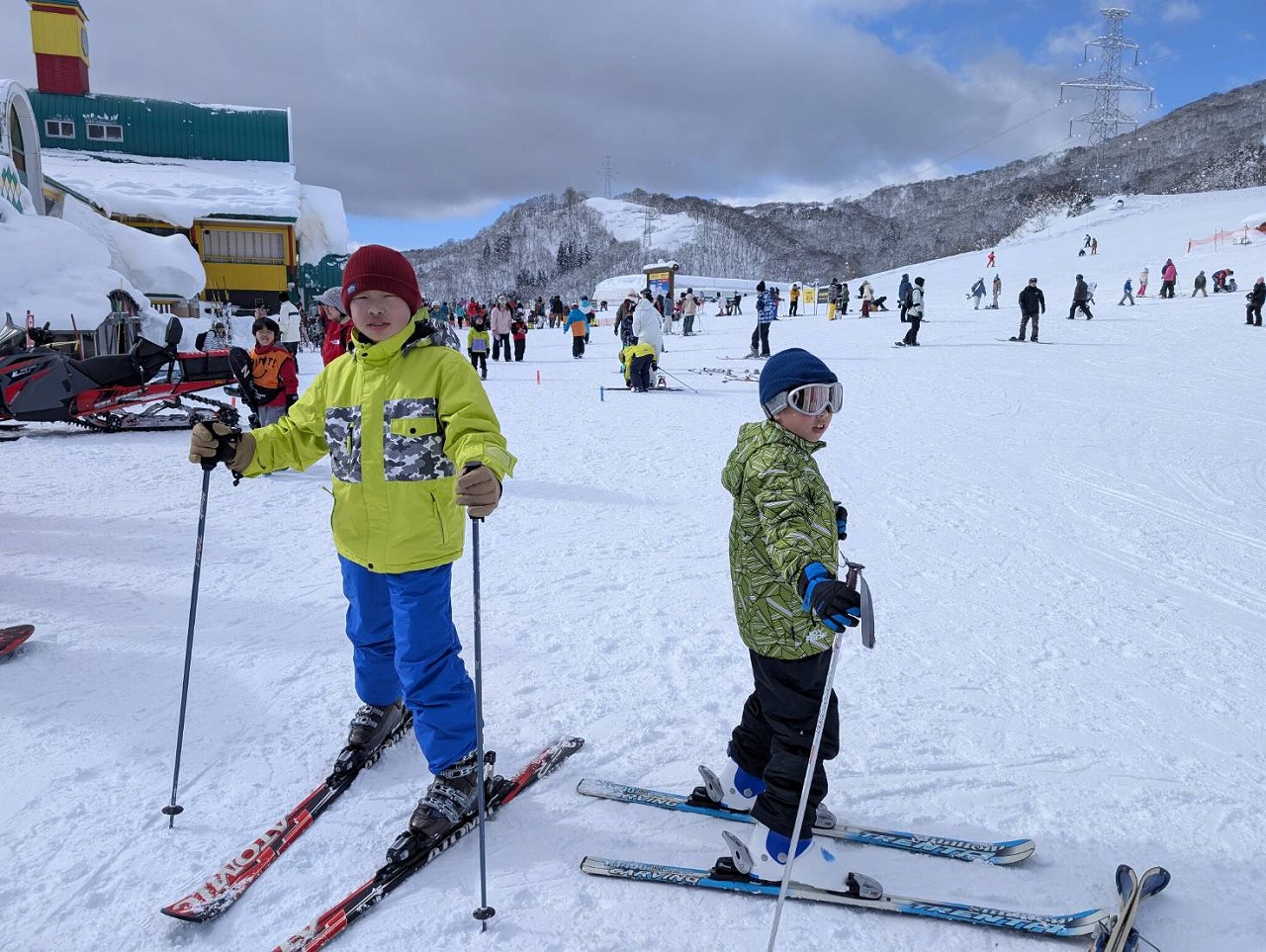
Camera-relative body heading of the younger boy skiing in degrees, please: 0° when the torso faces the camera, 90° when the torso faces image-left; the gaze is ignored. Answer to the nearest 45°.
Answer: approximately 270°

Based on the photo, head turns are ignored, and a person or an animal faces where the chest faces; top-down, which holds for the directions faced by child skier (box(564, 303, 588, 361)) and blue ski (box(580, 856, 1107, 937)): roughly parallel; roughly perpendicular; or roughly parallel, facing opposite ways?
roughly perpendicular

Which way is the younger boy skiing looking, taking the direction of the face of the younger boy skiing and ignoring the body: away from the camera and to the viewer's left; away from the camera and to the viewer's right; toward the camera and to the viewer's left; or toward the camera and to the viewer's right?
toward the camera and to the viewer's right

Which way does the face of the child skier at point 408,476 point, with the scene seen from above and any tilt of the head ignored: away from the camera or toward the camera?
toward the camera

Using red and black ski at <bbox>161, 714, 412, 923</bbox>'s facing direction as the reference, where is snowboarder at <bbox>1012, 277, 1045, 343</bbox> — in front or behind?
behind

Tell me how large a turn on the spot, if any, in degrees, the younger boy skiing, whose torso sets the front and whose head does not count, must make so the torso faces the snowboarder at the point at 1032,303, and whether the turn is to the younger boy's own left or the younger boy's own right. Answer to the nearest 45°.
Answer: approximately 90° to the younger boy's own left

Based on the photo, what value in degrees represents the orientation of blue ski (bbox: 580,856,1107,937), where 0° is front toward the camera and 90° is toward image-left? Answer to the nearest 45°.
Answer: approximately 270°

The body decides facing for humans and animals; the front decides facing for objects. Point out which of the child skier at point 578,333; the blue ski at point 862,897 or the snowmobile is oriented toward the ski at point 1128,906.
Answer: the blue ski

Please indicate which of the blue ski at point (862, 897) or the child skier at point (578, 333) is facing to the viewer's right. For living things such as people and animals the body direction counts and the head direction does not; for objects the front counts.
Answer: the blue ski

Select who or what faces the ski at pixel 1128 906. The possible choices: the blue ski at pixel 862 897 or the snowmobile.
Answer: the blue ski

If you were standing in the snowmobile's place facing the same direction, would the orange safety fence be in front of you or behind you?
behind

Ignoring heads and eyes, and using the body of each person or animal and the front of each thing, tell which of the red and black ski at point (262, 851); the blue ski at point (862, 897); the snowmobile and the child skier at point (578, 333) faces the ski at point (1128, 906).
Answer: the blue ski

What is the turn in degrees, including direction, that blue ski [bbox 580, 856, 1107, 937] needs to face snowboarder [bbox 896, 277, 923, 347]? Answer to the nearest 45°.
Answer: approximately 90° to its left

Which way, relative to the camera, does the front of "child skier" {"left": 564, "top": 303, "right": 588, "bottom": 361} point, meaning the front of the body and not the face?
away from the camera
